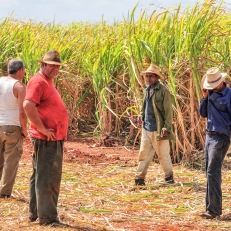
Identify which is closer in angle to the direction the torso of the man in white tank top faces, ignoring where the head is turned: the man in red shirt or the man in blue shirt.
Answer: the man in blue shirt

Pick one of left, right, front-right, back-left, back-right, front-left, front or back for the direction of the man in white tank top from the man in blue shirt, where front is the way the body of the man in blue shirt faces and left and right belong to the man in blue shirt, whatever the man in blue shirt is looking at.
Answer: front-right

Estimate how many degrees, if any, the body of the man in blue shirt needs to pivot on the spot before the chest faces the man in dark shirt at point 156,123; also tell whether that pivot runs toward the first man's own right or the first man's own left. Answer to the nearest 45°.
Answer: approximately 90° to the first man's own right

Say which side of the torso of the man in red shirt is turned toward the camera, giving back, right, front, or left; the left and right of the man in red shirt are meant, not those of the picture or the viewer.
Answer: right

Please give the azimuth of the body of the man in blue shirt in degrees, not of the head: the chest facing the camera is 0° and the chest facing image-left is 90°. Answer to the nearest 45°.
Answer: approximately 45°

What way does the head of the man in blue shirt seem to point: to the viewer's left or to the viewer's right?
to the viewer's left

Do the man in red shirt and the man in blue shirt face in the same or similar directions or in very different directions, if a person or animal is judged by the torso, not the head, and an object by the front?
very different directions

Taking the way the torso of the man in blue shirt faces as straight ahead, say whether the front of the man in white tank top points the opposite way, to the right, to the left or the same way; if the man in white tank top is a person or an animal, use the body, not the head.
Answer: the opposite way

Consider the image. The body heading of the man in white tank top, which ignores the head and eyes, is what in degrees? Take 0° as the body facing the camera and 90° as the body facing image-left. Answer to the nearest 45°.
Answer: approximately 225°

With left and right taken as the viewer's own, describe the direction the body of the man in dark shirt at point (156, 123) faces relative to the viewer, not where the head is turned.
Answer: facing the viewer and to the left of the viewer

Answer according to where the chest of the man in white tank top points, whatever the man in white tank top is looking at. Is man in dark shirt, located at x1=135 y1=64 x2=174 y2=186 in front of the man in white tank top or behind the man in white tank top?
in front

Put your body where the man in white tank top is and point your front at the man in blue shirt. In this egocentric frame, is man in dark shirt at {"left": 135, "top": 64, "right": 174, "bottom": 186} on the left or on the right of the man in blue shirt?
left

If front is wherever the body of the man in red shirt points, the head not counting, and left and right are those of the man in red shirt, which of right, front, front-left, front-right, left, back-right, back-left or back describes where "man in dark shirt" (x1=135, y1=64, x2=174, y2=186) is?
front-left
